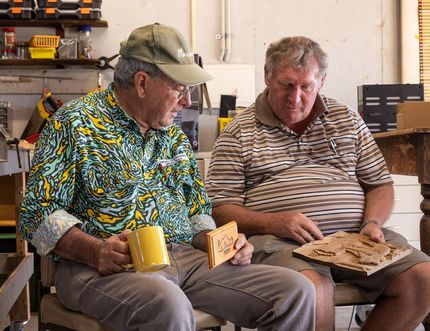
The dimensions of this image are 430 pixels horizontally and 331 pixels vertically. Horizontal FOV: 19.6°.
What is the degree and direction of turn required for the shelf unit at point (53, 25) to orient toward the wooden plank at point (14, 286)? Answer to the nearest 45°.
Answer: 0° — it already faces it

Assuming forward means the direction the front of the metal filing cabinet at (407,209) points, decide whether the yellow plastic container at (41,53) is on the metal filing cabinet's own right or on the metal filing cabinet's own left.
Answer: on the metal filing cabinet's own right

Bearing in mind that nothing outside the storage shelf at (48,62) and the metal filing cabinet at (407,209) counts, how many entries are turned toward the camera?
2

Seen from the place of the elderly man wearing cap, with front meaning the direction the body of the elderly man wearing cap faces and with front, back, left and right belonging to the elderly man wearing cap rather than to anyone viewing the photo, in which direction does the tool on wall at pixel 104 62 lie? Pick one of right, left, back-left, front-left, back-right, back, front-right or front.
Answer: back-left

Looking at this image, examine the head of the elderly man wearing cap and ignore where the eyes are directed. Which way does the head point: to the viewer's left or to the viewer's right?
to the viewer's right

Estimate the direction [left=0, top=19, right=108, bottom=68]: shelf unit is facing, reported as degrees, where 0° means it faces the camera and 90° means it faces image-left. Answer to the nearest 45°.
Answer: approximately 0°

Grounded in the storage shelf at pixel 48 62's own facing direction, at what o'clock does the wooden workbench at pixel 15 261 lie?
The wooden workbench is roughly at 12 o'clock from the storage shelf.
